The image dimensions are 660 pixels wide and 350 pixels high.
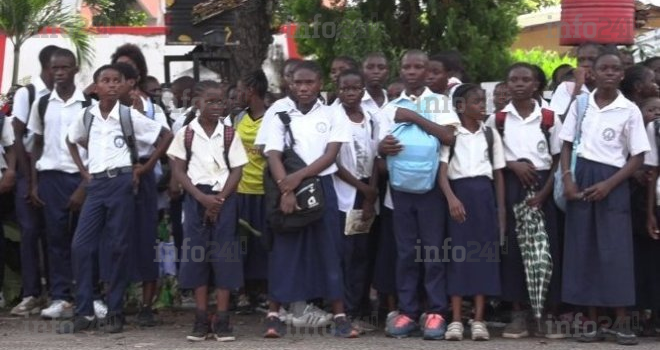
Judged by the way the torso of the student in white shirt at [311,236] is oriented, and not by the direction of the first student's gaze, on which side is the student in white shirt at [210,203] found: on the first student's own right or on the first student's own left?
on the first student's own right

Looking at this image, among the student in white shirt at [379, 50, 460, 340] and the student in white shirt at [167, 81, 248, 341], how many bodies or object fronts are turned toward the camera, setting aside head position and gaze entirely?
2

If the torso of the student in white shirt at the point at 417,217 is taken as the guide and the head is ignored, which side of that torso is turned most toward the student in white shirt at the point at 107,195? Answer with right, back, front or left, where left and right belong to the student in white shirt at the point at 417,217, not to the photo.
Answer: right

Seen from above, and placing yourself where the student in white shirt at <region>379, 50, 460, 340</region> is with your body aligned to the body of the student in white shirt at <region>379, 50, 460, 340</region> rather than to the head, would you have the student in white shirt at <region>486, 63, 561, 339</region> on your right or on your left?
on your left

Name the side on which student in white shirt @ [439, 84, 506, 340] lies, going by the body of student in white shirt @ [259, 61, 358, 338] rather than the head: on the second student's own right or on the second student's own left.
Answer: on the second student's own left

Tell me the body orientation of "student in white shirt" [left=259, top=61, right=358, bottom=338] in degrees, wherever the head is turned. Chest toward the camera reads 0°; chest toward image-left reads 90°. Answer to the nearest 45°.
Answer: approximately 0°

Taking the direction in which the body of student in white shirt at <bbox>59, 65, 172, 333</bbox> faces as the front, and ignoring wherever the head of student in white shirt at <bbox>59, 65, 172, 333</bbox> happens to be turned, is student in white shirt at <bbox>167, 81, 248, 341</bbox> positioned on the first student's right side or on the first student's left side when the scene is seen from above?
on the first student's left side

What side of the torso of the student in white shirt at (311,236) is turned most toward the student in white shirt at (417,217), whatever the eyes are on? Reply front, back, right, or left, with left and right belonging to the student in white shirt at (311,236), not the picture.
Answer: left

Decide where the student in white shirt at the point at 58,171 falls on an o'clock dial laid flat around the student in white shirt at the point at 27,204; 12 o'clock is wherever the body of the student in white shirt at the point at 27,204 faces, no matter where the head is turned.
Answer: the student in white shirt at the point at 58,171 is roughly at 9 o'clock from the student in white shirt at the point at 27,204.
